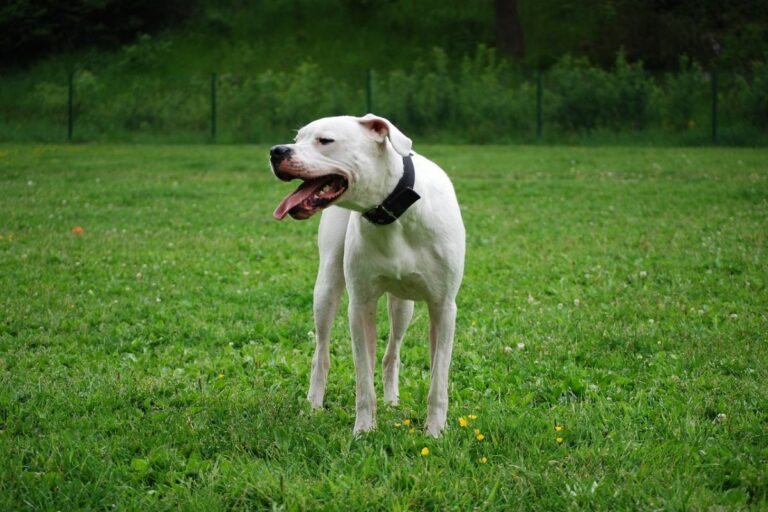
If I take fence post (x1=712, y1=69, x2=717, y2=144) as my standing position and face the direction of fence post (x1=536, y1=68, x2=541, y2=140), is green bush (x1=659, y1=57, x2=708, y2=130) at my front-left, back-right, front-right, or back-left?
front-right

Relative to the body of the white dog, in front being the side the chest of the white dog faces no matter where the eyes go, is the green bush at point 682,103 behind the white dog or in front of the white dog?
behind

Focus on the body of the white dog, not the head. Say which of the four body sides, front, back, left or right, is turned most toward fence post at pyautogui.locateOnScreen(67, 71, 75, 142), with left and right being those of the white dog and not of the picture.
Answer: back

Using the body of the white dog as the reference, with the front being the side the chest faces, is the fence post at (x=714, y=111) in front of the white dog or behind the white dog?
behind

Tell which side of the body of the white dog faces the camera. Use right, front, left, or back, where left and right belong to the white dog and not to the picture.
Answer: front

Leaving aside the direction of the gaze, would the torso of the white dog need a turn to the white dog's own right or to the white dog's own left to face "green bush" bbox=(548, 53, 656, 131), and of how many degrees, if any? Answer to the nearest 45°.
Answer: approximately 180°

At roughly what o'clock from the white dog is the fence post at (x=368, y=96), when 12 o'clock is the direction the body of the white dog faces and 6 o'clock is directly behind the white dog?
The fence post is roughly at 6 o'clock from the white dog.

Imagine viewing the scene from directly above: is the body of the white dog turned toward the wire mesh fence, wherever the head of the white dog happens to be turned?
no

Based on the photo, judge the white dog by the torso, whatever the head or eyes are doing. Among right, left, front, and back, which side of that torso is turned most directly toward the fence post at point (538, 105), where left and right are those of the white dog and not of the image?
back

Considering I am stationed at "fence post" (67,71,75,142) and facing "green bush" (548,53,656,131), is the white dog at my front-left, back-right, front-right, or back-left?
front-right
